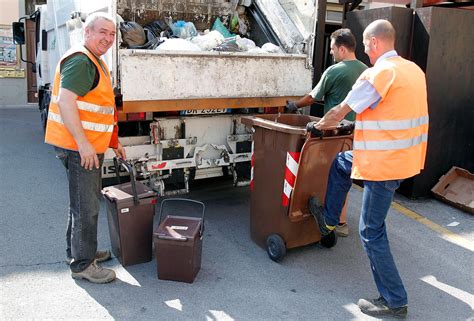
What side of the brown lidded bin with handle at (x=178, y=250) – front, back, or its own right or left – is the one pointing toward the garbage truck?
back

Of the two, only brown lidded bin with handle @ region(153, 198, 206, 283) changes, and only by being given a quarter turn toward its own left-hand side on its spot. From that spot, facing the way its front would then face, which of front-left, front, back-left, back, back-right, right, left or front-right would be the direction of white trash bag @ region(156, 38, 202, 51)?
left

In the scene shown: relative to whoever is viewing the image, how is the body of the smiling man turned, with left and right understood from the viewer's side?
facing to the right of the viewer

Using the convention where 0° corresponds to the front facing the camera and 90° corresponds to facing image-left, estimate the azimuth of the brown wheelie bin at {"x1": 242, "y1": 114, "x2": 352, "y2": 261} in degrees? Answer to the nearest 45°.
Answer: approximately 135°

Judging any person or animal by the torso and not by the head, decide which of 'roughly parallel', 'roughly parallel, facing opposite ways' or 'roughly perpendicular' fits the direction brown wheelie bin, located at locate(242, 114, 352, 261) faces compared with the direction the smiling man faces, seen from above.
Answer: roughly perpendicular

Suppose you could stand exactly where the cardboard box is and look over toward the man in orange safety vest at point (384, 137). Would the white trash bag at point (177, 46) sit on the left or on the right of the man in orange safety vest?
right

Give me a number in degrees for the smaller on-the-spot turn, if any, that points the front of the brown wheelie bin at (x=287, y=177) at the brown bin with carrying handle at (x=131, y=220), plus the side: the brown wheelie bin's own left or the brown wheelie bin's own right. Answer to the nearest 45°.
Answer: approximately 45° to the brown wheelie bin's own left

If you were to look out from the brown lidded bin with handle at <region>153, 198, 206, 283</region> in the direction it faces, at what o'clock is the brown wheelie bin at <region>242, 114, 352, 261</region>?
the brown wheelie bin at <region>242, 114, 352, 261</region> is roughly at 8 o'clock from the brown lidded bin with handle at <region>153, 198, 206, 283</region>.

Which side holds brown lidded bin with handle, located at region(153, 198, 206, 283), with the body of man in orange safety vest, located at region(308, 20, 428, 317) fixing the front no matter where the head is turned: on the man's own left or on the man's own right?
on the man's own left

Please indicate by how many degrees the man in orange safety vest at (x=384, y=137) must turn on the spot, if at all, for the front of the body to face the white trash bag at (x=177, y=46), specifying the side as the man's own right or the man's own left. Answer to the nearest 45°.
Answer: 0° — they already face it
